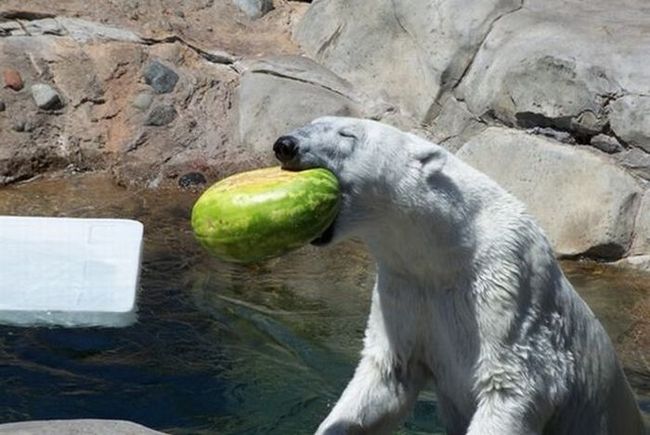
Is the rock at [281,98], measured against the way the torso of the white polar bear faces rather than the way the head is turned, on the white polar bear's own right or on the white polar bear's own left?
on the white polar bear's own right

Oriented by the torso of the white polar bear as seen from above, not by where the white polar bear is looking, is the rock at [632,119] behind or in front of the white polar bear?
behind

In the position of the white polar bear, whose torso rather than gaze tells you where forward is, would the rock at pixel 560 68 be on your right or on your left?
on your right

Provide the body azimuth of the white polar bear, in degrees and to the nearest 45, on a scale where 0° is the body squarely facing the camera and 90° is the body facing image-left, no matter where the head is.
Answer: approximately 45°

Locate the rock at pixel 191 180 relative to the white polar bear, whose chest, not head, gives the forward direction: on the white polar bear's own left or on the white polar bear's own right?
on the white polar bear's own right

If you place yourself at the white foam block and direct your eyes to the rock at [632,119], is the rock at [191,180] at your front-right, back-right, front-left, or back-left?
front-left

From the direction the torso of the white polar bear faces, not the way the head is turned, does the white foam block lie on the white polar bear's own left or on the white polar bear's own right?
on the white polar bear's own right

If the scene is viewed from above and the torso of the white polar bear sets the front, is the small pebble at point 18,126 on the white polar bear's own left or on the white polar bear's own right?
on the white polar bear's own right

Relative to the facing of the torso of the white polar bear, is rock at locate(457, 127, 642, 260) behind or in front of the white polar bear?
behind

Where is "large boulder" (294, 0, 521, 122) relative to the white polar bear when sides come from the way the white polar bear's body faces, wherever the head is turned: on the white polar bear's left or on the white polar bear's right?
on the white polar bear's right
